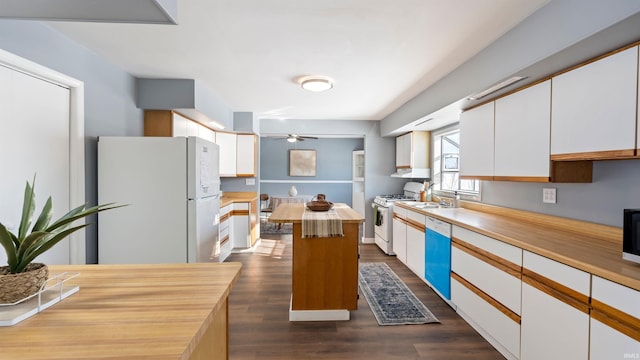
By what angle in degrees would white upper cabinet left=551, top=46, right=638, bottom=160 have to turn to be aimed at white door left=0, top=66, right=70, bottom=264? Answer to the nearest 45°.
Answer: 0° — it already faces it

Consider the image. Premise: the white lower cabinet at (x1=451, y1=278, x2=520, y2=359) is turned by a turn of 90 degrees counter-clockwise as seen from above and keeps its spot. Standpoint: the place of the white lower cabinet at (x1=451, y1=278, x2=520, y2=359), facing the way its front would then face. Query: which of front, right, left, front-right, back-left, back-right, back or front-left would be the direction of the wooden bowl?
back-right

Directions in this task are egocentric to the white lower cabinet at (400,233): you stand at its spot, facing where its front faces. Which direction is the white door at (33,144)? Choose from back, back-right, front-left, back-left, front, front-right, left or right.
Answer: front-left

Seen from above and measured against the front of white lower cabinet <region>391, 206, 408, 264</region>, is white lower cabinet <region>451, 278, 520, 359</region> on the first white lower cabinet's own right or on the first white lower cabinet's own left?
on the first white lower cabinet's own left

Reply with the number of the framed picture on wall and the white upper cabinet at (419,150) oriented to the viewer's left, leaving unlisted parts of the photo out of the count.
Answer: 1

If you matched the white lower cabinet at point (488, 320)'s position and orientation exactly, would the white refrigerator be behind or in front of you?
in front

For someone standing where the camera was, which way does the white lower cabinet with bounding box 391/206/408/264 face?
facing to the left of the viewer

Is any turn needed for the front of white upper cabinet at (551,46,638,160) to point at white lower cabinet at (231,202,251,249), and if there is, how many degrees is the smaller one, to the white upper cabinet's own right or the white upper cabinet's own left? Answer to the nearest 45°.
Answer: approximately 45° to the white upper cabinet's own right

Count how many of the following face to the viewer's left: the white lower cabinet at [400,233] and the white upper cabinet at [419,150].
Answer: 2

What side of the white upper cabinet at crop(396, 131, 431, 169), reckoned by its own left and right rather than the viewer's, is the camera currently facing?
left

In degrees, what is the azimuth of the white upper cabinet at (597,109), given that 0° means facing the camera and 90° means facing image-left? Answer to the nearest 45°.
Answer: approximately 45°

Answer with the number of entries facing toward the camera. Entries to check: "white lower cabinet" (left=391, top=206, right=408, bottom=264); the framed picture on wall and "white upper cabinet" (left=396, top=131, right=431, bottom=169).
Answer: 1

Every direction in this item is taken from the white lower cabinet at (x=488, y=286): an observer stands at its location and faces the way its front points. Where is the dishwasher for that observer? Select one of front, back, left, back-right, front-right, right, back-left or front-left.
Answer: right

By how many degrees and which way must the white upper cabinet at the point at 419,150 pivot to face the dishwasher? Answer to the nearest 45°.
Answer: approximately 90° to its left

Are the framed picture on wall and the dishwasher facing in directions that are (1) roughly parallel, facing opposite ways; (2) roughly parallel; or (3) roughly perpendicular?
roughly perpendicular

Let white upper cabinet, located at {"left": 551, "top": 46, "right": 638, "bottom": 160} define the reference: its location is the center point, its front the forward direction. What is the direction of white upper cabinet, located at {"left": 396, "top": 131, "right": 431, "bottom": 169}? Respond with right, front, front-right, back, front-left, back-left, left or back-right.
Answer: right
